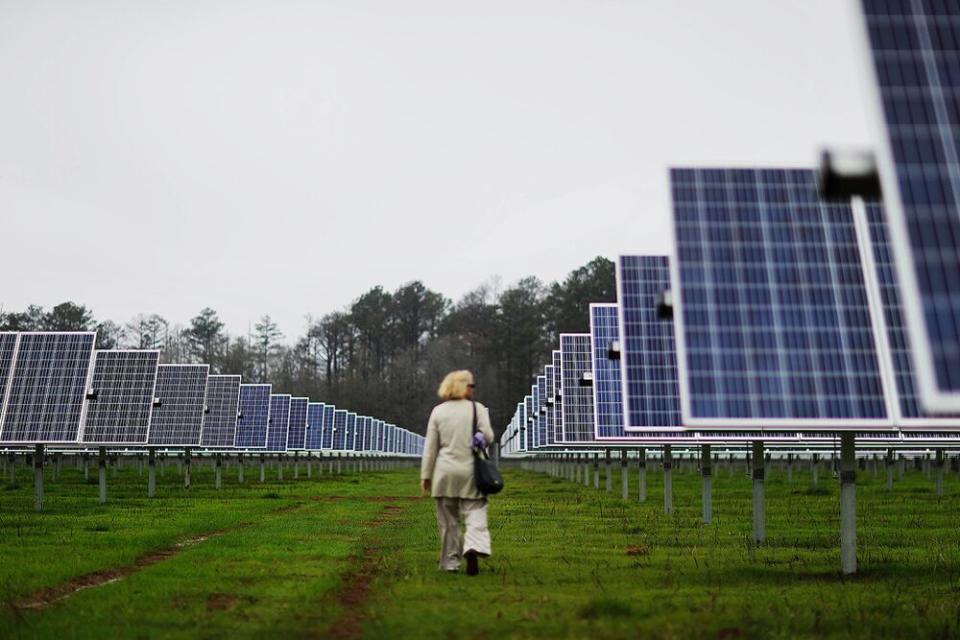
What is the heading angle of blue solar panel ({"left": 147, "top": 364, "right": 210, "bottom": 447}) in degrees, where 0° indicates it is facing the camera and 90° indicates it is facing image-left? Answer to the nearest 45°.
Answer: approximately 0°

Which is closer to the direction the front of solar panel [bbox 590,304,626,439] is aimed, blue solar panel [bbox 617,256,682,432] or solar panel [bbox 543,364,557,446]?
the blue solar panel

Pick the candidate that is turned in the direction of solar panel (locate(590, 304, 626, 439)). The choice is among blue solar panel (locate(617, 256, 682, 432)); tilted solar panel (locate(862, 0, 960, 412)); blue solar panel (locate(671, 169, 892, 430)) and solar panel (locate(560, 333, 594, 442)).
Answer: solar panel (locate(560, 333, 594, 442))

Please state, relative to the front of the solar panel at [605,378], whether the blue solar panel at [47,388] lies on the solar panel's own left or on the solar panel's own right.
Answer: on the solar panel's own right

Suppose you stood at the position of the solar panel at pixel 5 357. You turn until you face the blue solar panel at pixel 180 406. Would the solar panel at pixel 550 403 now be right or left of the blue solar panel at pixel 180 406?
right

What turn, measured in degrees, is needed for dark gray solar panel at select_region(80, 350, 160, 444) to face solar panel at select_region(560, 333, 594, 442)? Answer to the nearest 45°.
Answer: approximately 90° to its left

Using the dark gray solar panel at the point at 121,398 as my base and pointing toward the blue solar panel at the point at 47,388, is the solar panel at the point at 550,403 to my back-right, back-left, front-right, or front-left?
back-left
